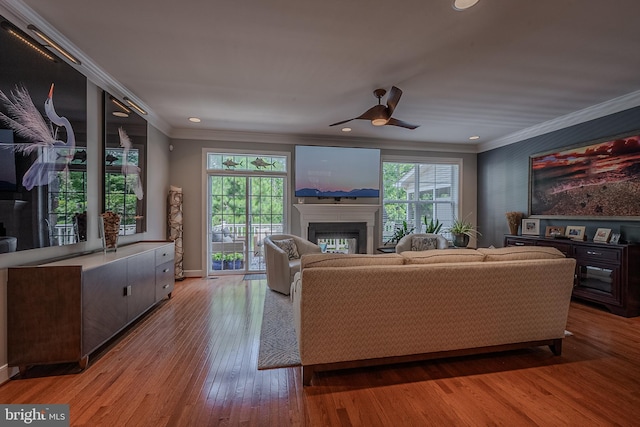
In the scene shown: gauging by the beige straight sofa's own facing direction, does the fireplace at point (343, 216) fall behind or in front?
in front

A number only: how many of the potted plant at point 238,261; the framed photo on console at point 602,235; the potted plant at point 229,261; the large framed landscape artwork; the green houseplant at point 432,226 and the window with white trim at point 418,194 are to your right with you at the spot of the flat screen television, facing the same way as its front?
2

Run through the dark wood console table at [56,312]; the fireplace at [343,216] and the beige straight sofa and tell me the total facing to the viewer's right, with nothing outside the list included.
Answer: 1

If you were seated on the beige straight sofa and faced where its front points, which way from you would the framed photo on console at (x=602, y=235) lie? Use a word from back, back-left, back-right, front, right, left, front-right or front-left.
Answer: front-right

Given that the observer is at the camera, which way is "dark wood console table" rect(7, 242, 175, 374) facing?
facing to the right of the viewer

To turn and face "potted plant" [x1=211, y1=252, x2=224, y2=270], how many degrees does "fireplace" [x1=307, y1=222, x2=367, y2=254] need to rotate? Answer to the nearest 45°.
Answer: approximately 90° to its right

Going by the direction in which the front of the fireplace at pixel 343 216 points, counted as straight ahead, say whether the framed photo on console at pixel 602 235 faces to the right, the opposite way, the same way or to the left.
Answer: to the right

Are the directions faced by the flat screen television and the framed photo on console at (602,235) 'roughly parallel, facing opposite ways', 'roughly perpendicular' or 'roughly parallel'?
roughly perpendicular

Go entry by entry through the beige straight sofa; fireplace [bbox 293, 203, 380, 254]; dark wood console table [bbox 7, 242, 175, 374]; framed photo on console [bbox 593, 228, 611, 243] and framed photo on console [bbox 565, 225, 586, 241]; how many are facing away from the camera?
1

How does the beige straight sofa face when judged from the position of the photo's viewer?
facing away from the viewer

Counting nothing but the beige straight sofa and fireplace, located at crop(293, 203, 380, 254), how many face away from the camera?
1

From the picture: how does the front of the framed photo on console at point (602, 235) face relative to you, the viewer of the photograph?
facing the viewer and to the left of the viewer

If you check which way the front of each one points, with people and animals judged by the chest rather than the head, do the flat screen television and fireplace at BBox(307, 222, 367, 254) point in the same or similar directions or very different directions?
same or similar directions

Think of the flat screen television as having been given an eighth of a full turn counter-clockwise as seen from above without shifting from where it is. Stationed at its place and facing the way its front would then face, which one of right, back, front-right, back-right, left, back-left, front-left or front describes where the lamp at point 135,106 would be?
right

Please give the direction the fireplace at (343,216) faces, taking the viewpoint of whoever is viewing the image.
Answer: facing the viewer

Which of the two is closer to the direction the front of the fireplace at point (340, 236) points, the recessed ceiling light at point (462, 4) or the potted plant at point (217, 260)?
the recessed ceiling light

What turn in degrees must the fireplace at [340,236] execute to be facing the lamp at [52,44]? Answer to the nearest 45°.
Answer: approximately 45° to its right

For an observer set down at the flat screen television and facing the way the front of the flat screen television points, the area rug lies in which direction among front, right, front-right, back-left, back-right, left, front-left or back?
front

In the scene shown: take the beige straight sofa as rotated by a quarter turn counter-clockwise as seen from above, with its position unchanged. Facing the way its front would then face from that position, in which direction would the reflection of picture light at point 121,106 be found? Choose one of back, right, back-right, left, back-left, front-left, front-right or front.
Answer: front

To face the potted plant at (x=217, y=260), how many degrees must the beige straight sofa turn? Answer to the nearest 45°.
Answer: approximately 45° to its left

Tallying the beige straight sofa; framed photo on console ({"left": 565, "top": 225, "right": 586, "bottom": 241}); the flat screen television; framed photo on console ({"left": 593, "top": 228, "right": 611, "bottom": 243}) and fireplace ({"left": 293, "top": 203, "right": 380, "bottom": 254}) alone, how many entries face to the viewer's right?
0

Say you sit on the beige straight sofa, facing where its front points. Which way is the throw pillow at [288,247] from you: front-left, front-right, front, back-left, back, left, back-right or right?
front-left

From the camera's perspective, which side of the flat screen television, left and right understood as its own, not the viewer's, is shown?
front
